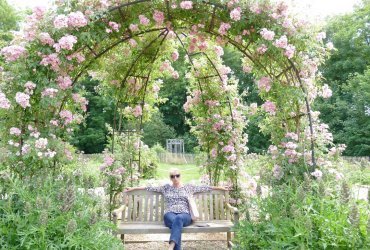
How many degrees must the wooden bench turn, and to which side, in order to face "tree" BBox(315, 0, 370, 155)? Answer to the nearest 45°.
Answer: approximately 135° to its left

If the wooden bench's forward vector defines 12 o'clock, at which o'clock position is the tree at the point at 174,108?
The tree is roughly at 6 o'clock from the wooden bench.

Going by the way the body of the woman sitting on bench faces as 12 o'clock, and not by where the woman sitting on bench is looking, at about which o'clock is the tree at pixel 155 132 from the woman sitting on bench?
The tree is roughly at 6 o'clock from the woman sitting on bench.

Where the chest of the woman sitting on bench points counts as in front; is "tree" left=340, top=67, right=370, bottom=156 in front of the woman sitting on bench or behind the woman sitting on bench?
behind

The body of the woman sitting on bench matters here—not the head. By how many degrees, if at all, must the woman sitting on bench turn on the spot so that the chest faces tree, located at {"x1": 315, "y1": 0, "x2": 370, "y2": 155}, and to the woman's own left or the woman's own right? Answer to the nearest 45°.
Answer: approximately 135° to the woman's own left

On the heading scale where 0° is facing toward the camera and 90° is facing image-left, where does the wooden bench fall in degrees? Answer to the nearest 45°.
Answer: approximately 0°
